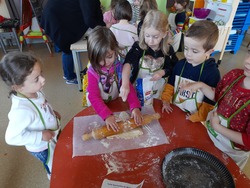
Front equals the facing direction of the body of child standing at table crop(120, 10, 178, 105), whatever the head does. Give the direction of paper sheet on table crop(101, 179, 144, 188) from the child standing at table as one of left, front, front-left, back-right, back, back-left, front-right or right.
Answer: front

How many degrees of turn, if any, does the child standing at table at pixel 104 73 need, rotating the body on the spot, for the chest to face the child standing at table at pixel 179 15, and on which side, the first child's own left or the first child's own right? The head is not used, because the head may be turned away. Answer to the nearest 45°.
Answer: approximately 90° to the first child's own left

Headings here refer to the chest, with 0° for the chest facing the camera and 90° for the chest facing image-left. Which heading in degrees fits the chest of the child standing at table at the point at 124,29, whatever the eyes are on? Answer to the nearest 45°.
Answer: approximately 180°

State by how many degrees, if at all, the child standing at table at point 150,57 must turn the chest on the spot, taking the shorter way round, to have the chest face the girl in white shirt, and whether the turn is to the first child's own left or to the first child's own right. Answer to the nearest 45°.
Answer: approximately 45° to the first child's own right

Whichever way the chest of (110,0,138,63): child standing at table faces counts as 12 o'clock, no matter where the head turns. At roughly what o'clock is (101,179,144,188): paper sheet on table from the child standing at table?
The paper sheet on table is roughly at 6 o'clock from the child standing at table.

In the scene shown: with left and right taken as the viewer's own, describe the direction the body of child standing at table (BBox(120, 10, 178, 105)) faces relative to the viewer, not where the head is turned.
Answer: facing the viewer

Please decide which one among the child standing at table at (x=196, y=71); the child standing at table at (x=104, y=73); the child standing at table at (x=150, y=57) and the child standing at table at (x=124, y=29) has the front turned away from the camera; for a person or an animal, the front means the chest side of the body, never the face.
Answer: the child standing at table at (x=124, y=29)

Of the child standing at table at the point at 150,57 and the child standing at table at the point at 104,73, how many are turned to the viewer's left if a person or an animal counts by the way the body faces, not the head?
0

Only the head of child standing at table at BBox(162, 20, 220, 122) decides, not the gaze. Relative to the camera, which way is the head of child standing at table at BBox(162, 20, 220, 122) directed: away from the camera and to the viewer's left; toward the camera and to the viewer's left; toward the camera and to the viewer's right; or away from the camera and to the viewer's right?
toward the camera and to the viewer's left

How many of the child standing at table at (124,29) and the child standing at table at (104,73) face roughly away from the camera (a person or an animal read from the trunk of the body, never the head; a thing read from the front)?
1

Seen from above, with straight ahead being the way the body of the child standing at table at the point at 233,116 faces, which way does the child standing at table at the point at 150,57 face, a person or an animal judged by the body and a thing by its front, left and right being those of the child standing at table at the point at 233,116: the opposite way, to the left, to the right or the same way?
to the left

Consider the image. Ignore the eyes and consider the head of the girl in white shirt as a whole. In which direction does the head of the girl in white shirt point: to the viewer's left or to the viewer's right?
to the viewer's right

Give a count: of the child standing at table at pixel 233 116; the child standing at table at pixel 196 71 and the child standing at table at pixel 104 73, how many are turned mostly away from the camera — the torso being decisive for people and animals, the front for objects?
0
